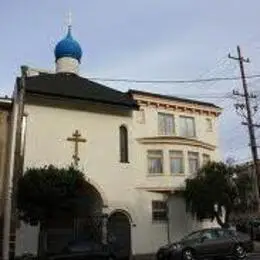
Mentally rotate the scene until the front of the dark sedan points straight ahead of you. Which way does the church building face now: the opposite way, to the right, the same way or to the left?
to the left

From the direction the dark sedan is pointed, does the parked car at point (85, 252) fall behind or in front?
in front

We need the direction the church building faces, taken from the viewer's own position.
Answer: facing the viewer and to the right of the viewer

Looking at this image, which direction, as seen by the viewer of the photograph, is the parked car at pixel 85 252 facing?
facing to the left of the viewer

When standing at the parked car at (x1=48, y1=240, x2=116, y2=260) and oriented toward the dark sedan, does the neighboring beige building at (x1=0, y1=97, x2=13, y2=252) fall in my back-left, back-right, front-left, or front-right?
back-left

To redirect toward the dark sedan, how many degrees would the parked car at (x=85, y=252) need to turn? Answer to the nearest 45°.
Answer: approximately 180°

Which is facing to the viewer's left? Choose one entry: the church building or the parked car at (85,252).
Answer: the parked car

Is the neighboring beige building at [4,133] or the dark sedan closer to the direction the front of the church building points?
the dark sedan

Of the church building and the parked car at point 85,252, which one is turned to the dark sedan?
the church building

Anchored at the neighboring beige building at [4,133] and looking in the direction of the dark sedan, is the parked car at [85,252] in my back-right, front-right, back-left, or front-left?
front-right
